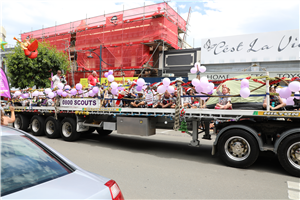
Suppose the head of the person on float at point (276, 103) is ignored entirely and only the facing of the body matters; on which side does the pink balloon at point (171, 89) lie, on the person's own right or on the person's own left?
on the person's own right

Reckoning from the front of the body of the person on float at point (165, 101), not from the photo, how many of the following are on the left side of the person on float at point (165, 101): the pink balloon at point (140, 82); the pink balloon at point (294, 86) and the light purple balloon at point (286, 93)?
2

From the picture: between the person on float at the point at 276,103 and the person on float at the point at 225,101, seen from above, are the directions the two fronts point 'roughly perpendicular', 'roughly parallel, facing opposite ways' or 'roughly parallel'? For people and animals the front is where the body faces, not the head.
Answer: roughly parallel

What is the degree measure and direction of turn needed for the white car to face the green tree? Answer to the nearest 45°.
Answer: approximately 45° to its right

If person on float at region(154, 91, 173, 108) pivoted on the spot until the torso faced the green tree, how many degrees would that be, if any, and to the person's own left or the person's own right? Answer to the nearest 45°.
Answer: approximately 90° to the person's own right

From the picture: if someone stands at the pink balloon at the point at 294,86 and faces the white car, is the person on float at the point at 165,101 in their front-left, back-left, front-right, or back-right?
front-right

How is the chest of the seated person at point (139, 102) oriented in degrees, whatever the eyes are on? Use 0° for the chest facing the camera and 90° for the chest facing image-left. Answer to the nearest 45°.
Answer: approximately 45°

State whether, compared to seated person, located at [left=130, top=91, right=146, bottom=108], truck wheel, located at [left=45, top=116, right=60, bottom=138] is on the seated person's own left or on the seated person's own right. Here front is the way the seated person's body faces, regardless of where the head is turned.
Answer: on the seated person's own right

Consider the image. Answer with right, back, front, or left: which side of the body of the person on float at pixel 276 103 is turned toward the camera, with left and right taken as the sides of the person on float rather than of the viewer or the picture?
front

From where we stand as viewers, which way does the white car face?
facing away from the viewer and to the left of the viewer

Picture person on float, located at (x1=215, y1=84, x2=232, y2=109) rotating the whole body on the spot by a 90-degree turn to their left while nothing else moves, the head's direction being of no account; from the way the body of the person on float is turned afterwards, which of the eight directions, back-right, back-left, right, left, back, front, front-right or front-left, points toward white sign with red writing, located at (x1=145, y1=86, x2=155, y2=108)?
back

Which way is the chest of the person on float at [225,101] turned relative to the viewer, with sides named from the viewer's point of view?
facing the viewer

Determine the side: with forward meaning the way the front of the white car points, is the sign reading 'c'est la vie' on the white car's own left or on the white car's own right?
on the white car's own right

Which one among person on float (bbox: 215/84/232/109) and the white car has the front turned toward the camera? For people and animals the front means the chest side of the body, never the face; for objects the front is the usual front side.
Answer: the person on float
